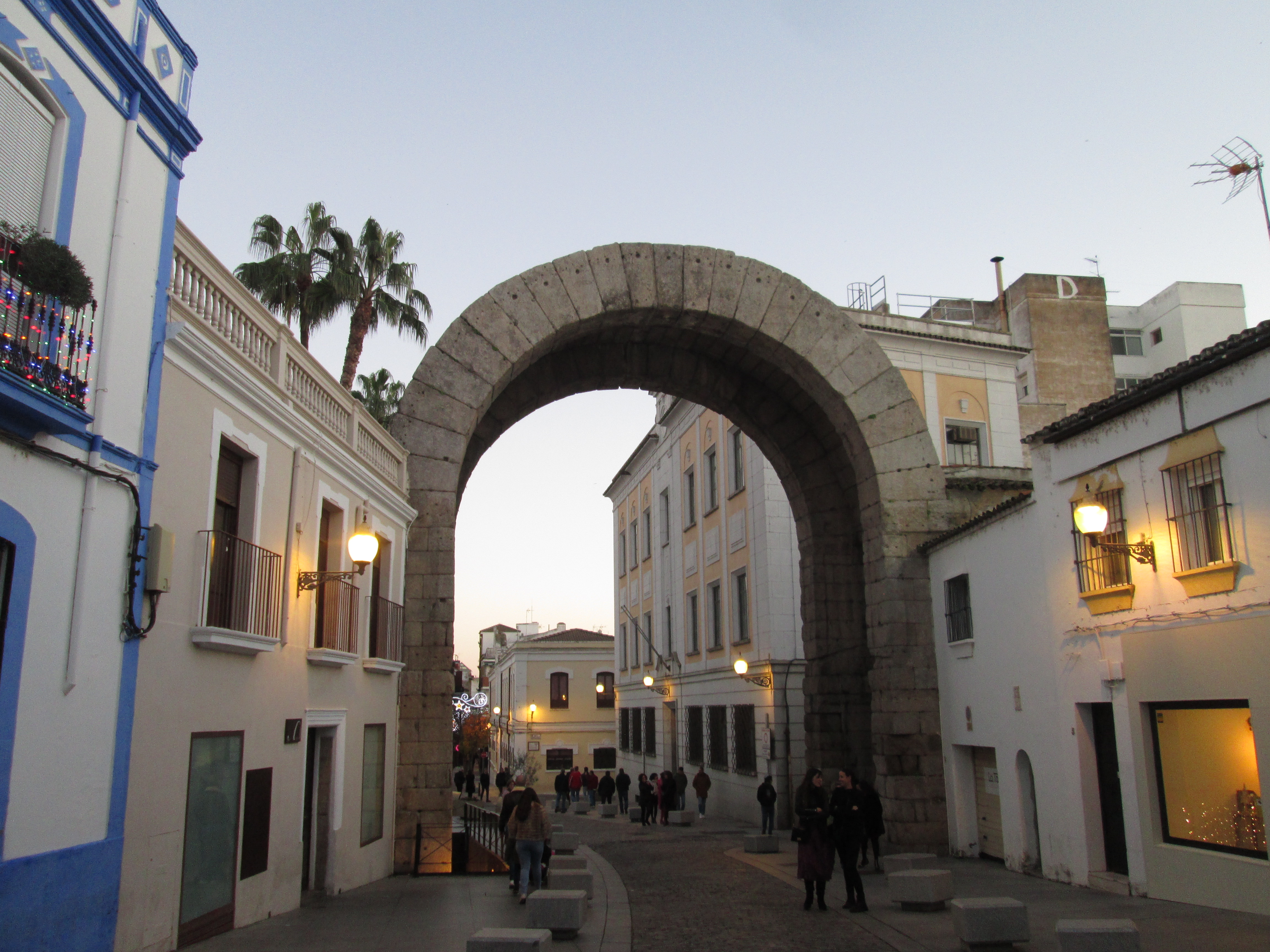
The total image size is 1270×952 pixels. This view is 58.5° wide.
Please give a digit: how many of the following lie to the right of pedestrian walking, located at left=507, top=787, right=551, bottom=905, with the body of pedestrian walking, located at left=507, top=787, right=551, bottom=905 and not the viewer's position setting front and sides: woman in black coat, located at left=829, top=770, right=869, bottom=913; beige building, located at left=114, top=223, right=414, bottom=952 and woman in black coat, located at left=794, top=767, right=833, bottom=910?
2

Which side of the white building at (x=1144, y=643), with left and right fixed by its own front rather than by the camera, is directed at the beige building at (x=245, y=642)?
front

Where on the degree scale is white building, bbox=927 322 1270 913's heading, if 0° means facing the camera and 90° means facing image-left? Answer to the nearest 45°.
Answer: approximately 45°

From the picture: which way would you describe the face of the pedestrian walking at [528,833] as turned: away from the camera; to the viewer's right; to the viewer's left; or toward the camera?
away from the camera

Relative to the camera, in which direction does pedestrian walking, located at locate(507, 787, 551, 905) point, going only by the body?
away from the camera

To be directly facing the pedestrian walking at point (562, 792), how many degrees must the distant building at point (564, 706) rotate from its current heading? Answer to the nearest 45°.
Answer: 0° — it already faces them

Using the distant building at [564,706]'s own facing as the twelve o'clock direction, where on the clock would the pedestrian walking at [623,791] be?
The pedestrian walking is roughly at 12 o'clock from the distant building.

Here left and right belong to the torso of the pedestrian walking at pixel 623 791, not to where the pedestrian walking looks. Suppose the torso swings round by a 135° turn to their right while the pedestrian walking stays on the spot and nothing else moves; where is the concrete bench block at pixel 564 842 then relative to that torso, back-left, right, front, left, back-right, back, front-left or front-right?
front-right

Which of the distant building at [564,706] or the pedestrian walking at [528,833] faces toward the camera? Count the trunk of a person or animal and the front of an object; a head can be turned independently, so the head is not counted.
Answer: the distant building

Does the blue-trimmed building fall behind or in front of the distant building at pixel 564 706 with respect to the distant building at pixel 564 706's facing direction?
in front

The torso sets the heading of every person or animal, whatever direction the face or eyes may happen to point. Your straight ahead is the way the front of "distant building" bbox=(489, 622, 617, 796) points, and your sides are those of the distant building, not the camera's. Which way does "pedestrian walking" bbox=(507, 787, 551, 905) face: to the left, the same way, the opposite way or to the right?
the opposite way

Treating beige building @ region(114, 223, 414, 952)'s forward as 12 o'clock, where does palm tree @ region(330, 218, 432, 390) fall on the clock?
The palm tree is roughly at 8 o'clock from the beige building.

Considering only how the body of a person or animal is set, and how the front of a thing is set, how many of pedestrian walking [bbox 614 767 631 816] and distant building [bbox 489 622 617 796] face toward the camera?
1

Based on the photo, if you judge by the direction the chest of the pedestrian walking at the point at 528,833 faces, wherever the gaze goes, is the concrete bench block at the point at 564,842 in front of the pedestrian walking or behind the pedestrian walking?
in front

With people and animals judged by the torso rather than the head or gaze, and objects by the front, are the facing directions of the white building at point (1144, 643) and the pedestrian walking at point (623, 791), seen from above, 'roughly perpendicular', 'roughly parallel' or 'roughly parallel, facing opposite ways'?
roughly perpendicular

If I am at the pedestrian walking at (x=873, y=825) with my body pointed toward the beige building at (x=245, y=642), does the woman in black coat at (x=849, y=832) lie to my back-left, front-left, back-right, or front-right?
front-left

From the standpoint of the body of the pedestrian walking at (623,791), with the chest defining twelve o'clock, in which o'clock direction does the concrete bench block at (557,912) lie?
The concrete bench block is roughly at 6 o'clock from the pedestrian walking.

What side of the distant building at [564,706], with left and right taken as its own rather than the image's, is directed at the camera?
front

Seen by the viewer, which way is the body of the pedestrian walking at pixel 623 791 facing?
away from the camera
